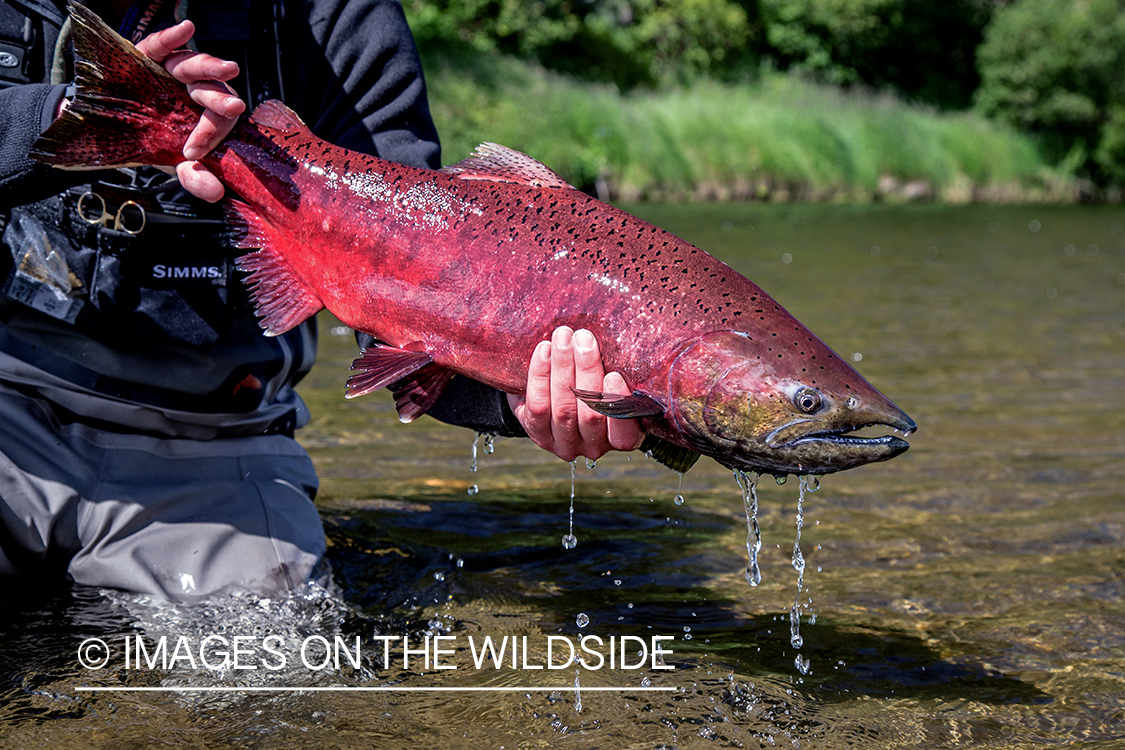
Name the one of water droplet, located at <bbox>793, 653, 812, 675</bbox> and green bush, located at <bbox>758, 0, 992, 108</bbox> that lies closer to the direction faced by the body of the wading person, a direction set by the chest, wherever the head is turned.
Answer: the water droplet

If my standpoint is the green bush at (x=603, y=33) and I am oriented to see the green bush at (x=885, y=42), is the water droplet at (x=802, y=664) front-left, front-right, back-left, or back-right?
back-right

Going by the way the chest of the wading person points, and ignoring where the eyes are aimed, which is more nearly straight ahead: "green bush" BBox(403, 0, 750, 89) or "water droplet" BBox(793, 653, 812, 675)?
the water droplet

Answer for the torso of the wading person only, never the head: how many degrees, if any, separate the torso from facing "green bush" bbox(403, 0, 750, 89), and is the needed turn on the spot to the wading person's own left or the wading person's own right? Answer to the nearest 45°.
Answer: approximately 180°

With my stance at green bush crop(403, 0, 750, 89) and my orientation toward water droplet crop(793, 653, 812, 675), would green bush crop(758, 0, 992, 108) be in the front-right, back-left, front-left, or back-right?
back-left

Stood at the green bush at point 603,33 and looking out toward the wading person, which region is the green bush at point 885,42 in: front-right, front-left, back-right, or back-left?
back-left

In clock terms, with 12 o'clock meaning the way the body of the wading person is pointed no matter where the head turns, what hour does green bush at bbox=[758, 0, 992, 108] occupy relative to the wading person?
The green bush is roughly at 7 o'clock from the wading person.

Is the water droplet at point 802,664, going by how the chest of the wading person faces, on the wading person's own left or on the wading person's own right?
on the wading person's own left

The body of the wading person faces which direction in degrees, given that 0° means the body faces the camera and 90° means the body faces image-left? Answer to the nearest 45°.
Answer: approximately 0°
